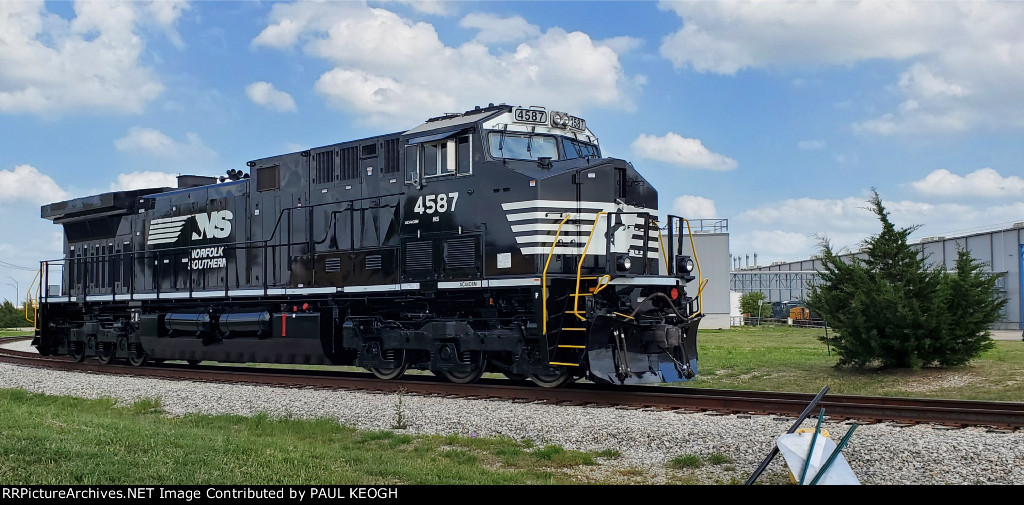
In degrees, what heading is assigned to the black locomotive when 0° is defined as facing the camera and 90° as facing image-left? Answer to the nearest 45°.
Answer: approximately 315°

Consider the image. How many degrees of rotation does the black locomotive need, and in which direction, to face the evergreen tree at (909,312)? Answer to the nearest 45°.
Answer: approximately 45° to its left
